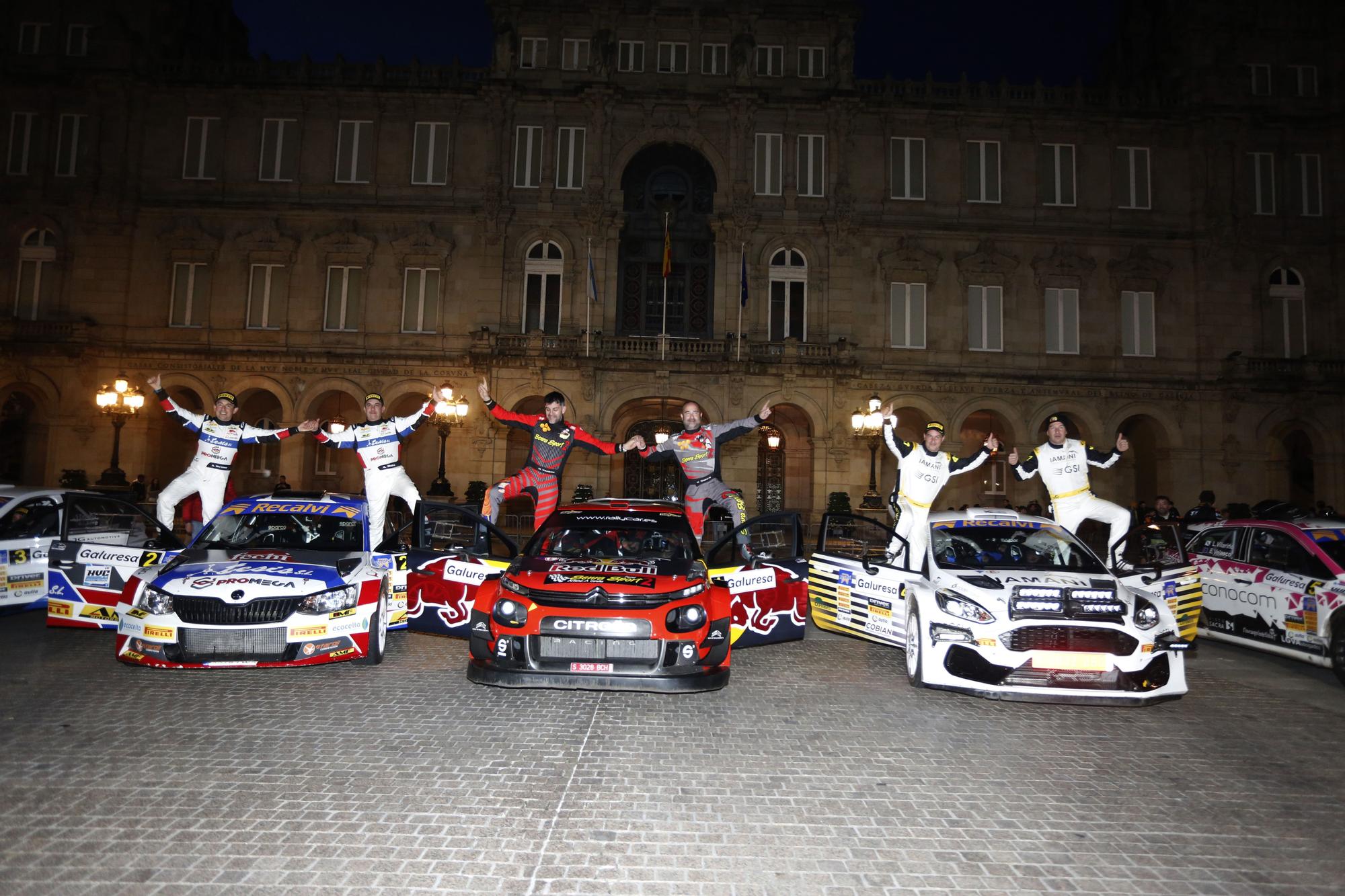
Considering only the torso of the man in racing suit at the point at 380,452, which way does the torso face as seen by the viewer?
toward the camera

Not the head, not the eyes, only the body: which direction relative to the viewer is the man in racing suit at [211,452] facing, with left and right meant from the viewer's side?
facing the viewer

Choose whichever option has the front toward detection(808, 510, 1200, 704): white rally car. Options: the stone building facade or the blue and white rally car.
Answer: the stone building facade

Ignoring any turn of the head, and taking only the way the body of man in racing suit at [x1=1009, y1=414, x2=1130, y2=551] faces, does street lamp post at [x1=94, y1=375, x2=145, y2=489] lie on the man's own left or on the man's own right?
on the man's own right

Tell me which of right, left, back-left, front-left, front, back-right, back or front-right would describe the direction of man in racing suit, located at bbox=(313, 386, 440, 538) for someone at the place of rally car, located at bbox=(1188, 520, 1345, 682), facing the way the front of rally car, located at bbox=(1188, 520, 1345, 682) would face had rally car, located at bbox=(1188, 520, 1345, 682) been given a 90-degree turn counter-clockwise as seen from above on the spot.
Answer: back

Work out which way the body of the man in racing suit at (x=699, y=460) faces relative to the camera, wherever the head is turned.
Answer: toward the camera

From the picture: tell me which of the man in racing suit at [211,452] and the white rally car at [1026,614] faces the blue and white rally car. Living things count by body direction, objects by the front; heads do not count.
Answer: the man in racing suit

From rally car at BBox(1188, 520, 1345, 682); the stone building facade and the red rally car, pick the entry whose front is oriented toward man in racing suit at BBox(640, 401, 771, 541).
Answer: the stone building facade

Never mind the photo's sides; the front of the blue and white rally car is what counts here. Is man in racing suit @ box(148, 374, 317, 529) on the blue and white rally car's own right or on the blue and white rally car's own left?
on the blue and white rally car's own right

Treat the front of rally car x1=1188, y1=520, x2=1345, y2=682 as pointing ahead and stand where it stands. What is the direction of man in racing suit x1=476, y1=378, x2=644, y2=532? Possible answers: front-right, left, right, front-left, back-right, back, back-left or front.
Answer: right

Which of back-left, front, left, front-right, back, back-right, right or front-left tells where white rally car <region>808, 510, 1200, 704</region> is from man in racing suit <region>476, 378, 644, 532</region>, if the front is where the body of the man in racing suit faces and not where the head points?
front-left
